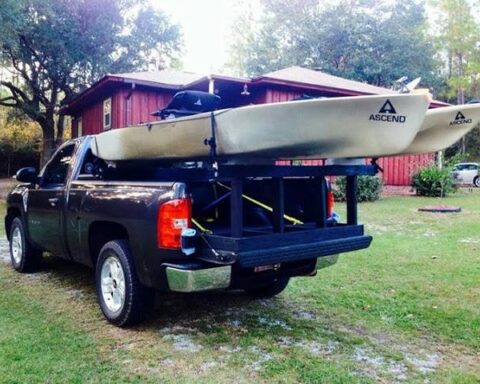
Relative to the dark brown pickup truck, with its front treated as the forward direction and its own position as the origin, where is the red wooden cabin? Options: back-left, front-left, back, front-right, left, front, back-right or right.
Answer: front-right

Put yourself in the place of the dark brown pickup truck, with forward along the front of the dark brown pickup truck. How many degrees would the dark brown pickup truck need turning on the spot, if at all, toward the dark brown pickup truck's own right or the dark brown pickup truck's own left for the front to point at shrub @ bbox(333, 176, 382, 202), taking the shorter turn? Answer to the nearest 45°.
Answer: approximately 90° to the dark brown pickup truck's own right

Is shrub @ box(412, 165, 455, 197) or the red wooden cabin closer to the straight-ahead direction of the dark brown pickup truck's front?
the red wooden cabin

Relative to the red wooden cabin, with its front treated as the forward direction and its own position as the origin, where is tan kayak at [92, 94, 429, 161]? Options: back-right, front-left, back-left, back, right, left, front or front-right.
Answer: front-right

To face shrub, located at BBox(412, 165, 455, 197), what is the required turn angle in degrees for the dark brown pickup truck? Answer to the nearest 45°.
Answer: approximately 90° to its right

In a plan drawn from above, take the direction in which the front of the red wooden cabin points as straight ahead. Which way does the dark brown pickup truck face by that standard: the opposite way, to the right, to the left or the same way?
the opposite way

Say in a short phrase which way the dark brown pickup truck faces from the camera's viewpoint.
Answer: facing away from the viewer and to the left of the viewer

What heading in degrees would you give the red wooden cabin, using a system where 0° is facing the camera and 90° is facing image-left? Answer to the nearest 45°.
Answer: approximately 315°
